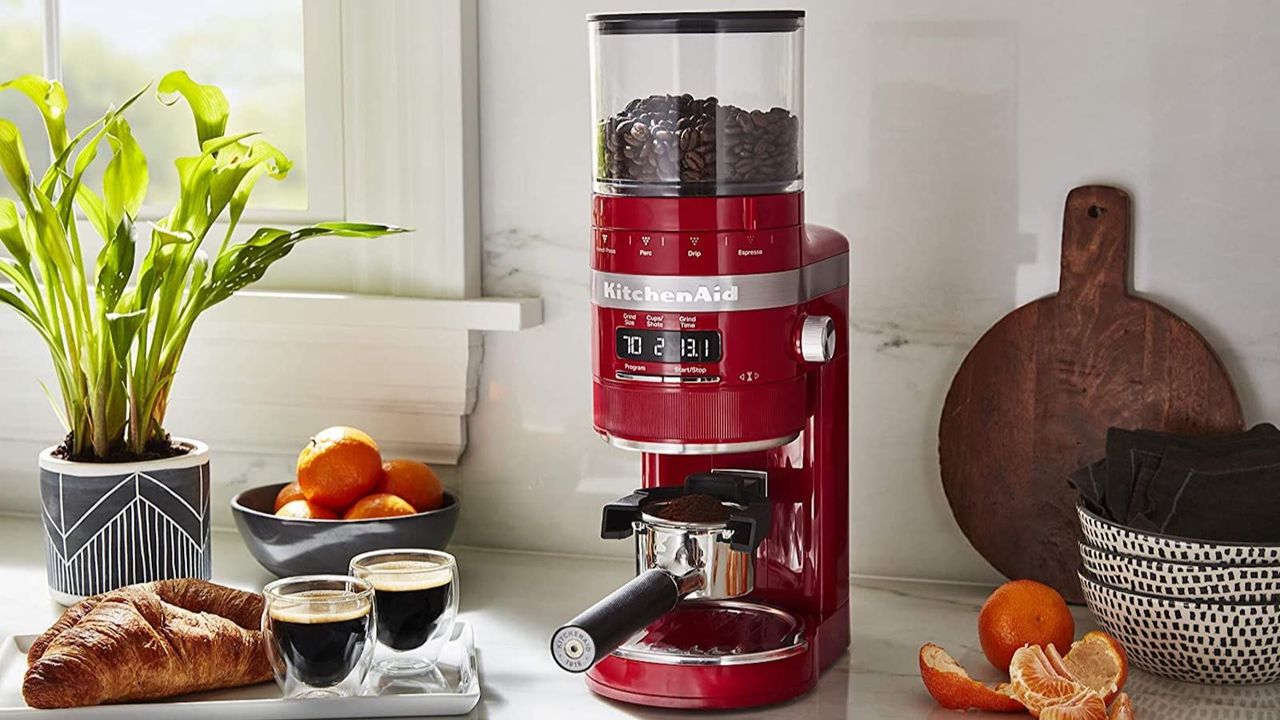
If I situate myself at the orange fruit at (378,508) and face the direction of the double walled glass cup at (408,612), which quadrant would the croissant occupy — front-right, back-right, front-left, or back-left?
front-right

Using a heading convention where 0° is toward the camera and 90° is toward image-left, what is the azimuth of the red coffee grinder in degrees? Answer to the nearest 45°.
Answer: approximately 45°
